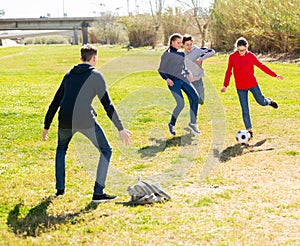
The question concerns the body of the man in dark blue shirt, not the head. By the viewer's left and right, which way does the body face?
facing away from the viewer and to the right of the viewer

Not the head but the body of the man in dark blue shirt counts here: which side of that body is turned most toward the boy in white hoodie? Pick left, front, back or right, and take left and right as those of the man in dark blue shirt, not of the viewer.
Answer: front

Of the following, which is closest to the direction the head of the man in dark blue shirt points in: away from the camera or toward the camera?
away from the camera

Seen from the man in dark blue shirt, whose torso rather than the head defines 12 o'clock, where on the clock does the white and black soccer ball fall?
The white and black soccer ball is roughly at 12 o'clock from the man in dark blue shirt.
